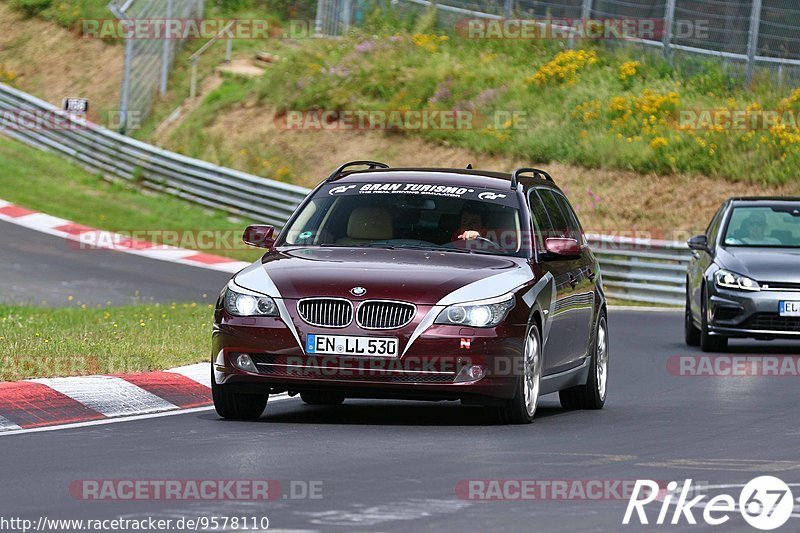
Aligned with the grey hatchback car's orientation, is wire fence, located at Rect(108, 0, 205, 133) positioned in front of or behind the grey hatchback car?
behind

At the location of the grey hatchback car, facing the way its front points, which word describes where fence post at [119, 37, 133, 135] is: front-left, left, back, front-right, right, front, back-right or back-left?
back-right

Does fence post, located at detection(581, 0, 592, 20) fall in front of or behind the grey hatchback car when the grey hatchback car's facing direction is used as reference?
behind

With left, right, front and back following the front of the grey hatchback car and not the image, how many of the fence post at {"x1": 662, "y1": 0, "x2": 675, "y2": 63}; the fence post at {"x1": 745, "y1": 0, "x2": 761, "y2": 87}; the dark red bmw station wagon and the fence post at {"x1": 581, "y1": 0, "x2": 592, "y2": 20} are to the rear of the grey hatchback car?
3

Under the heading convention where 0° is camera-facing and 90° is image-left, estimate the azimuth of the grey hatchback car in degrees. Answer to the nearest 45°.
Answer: approximately 0°

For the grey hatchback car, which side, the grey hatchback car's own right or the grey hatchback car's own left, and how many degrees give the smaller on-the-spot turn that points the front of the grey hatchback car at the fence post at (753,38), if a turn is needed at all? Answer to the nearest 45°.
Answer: approximately 180°

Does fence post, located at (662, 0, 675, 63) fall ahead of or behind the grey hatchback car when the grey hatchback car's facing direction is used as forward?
behind

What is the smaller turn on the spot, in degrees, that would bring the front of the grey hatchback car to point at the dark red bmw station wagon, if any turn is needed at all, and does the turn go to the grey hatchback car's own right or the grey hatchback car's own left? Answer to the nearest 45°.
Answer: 0° — it already faces it

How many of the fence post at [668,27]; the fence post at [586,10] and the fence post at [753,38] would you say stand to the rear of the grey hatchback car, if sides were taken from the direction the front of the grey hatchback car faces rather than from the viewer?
3

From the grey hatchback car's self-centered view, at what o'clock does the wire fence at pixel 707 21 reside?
The wire fence is roughly at 6 o'clock from the grey hatchback car.
